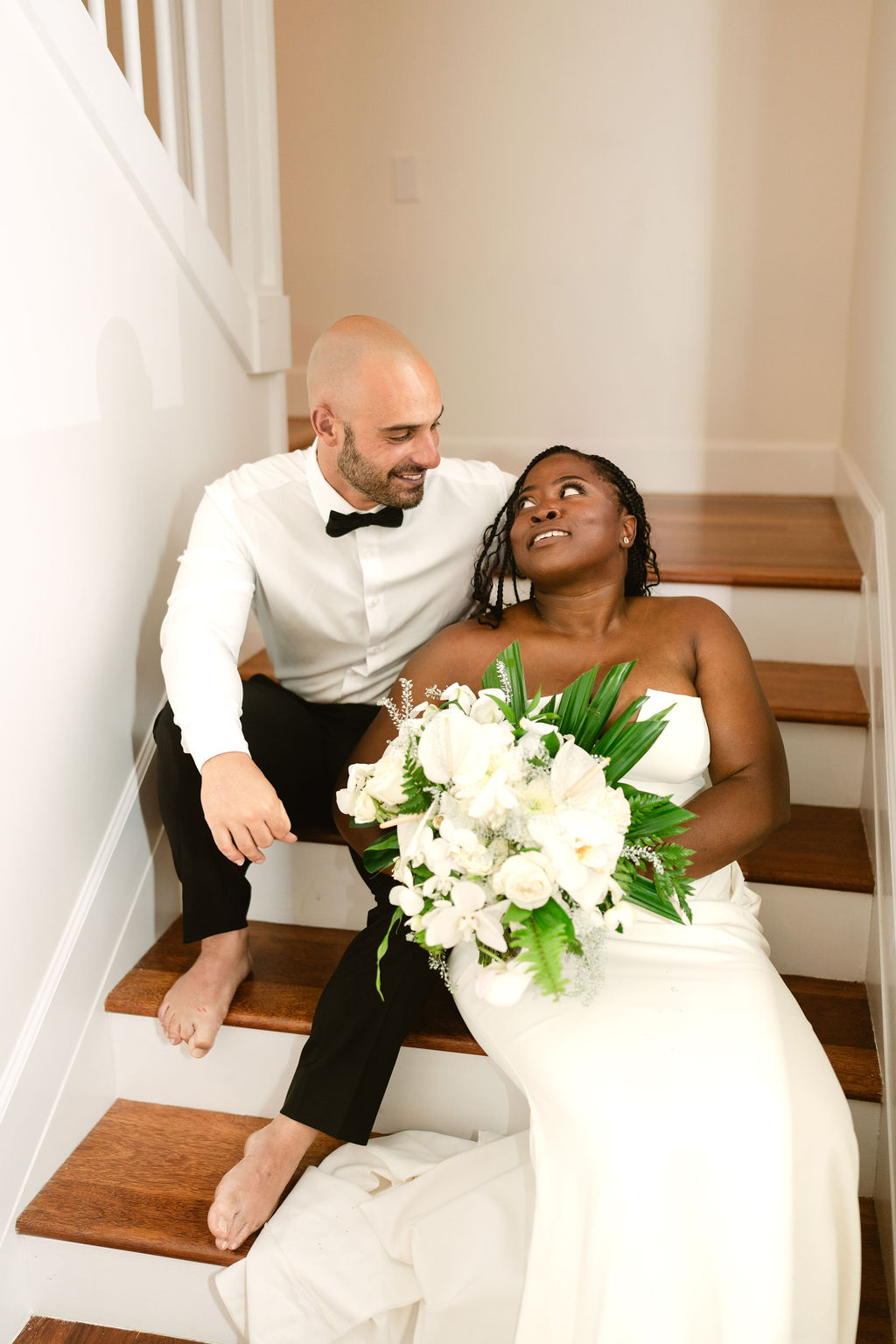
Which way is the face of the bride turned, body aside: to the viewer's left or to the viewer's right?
to the viewer's left

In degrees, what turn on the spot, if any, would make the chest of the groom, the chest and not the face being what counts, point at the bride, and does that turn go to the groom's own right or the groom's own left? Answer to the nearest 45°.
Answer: approximately 45° to the groom's own left

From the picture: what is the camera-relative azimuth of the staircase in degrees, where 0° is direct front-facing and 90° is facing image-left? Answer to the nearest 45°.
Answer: approximately 0°
